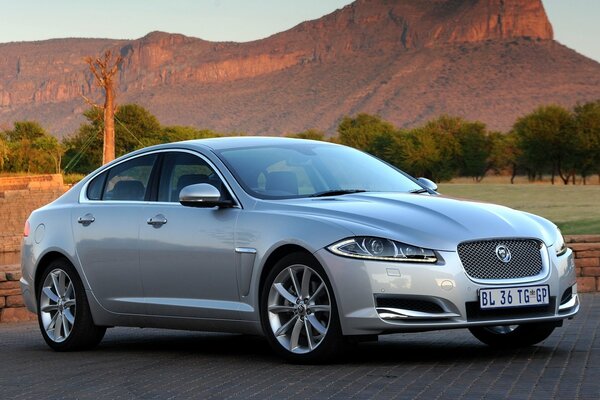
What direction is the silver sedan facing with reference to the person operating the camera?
facing the viewer and to the right of the viewer

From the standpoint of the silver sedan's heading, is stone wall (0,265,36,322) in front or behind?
behind
